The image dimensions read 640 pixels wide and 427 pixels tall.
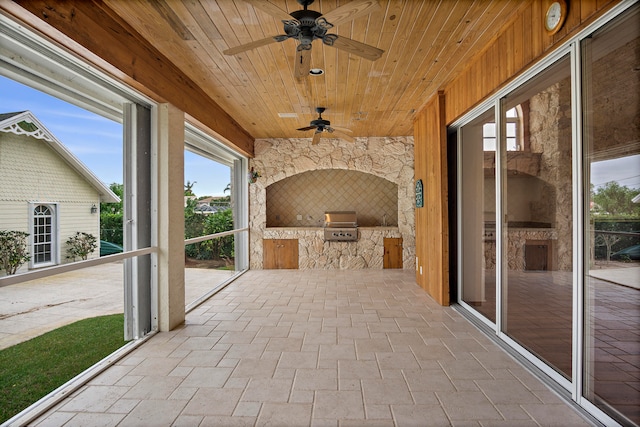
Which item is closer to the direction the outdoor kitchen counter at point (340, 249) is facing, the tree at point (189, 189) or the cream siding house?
the cream siding house

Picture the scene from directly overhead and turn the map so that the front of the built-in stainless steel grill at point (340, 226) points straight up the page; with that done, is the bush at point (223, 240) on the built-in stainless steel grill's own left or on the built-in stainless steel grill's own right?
on the built-in stainless steel grill's own right

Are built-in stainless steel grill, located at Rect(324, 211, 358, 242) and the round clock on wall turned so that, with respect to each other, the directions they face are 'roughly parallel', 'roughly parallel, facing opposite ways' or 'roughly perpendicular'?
roughly perpendicular

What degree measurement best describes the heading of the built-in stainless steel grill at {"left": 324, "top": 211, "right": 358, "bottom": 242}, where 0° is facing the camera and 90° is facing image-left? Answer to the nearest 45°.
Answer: approximately 0°

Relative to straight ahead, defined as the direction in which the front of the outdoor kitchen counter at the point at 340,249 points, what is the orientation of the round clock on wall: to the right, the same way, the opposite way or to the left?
to the right

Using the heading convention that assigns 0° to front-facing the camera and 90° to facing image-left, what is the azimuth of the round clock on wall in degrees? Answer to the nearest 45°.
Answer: approximately 45°

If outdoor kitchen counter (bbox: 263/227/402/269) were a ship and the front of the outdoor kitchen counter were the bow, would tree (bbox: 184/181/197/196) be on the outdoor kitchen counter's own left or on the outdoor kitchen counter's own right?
on the outdoor kitchen counter's own right

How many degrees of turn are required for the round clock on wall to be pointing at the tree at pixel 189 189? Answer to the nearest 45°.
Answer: approximately 45° to its right
